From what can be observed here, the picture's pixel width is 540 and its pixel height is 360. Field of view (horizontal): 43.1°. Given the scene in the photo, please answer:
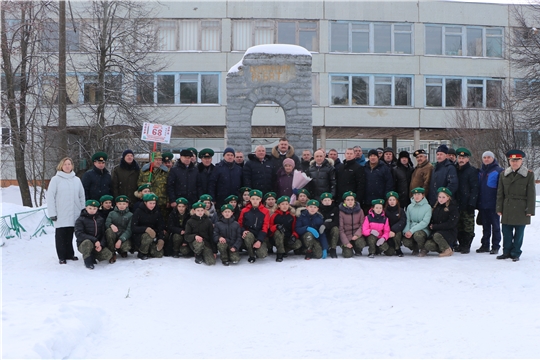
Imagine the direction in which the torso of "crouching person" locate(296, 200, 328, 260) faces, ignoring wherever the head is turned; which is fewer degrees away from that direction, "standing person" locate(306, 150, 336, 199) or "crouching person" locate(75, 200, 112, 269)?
the crouching person

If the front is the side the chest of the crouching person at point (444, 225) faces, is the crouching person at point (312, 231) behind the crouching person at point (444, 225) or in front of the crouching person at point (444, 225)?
in front

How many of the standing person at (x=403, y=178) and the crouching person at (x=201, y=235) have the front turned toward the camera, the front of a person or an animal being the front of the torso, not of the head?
2

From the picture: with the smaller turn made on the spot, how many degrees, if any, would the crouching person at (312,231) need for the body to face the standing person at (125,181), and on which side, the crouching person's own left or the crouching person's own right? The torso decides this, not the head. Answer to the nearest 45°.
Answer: approximately 90° to the crouching person's own right

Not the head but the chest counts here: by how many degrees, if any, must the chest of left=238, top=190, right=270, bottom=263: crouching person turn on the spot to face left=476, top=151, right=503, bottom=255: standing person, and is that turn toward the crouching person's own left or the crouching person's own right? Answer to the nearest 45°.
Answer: approximately 90° to the crouching person's own left

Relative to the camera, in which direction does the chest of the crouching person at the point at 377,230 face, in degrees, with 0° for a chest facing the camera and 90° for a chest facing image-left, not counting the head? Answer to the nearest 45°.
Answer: approximately 0°

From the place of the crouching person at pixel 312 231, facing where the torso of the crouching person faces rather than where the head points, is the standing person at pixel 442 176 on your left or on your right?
on your left

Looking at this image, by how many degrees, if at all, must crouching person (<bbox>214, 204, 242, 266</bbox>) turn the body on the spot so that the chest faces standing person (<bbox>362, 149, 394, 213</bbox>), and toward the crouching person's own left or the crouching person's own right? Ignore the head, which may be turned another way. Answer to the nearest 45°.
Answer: approximately 90° to the crouching person's own left
